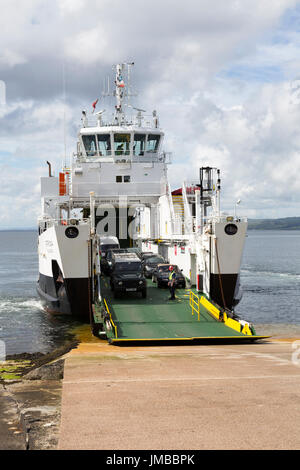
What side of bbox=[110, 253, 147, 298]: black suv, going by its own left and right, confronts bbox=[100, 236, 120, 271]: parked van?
back

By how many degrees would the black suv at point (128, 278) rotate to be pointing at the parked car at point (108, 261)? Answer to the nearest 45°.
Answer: approximately 180°

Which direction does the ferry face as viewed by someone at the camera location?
facing the viewer

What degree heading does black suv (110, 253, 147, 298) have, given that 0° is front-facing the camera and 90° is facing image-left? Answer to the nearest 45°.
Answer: approximately 0°

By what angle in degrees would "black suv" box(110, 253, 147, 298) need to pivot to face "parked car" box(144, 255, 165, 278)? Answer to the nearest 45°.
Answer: approximately 180°

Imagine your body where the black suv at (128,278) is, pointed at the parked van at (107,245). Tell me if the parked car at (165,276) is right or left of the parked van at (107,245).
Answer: right

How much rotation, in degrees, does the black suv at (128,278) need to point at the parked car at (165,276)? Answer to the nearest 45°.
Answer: approximately 135° to its left
